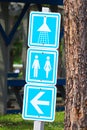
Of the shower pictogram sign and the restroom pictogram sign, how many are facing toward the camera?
2

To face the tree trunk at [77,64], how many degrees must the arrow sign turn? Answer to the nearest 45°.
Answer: approximately 135° to its left

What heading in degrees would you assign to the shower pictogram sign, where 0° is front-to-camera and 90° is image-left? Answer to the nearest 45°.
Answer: approximately 0°

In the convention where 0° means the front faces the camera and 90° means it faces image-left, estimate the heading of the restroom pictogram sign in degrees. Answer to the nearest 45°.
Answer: approximately 0°
